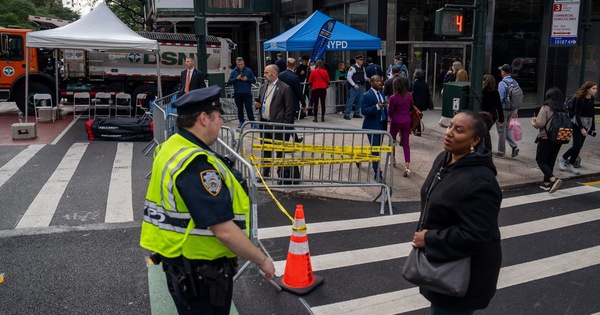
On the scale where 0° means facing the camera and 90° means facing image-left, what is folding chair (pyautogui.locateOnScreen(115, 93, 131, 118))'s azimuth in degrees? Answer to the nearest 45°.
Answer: approximately 0°

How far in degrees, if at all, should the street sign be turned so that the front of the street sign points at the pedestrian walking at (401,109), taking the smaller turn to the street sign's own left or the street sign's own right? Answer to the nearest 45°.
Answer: approximately 45° to the street sign's own right

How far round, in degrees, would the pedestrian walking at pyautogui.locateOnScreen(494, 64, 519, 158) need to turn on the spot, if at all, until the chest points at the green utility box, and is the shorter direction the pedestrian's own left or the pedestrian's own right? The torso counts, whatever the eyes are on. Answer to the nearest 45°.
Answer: approximately 90° to the pedestrian's own left

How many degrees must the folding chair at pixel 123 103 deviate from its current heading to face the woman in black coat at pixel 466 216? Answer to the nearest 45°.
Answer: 0° — it already faces them

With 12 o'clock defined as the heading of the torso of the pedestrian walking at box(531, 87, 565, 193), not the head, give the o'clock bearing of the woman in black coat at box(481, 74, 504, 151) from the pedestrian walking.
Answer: The woman in black coat is roughly at 2 o'clock from the pedestrian walking.

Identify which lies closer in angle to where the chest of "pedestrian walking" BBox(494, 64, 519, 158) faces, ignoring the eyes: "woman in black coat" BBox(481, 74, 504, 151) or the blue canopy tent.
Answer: the blue canopy tent
